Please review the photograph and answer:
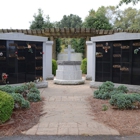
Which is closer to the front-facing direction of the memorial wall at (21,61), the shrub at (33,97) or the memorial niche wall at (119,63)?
the shrub

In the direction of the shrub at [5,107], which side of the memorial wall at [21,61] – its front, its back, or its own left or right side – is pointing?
front

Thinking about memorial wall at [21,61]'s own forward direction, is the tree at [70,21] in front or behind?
behind

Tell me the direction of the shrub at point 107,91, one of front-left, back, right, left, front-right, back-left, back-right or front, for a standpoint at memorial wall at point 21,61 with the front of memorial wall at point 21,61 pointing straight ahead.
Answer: front-left

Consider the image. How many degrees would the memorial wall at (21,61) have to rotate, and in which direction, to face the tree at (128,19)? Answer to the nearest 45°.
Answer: approximately 135° to its left

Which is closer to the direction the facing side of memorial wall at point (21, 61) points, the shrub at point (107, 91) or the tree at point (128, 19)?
the shrub

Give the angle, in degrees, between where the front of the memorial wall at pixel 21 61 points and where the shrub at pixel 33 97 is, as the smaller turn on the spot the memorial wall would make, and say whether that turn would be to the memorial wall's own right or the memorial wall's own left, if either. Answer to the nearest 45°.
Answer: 0° — it already faces it

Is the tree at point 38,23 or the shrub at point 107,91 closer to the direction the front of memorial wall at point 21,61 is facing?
the shrub

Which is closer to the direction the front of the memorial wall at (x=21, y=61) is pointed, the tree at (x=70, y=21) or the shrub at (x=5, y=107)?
the shrub

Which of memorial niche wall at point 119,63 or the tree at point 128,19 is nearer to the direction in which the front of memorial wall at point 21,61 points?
the memorial niche wall
